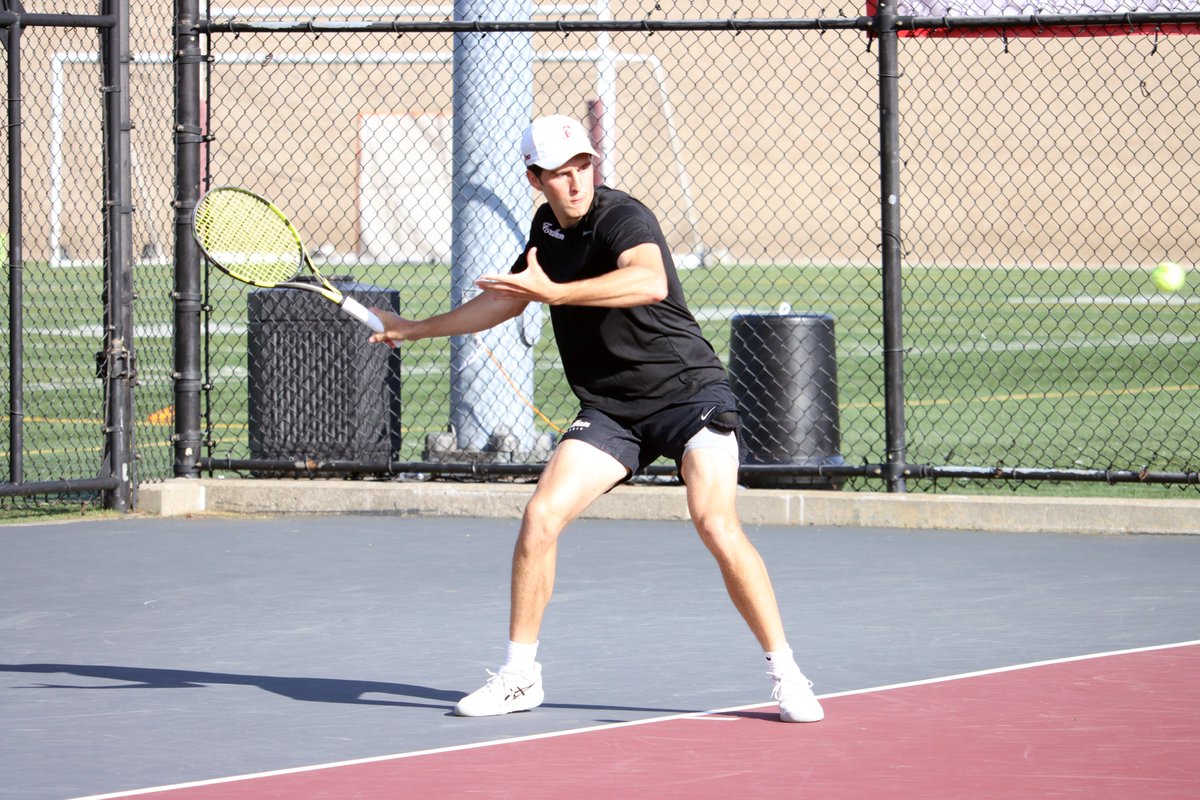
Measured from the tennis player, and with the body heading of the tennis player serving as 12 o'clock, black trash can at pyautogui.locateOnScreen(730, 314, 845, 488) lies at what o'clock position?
The black trash can is roughly at 5 o'clock from the tennis player.

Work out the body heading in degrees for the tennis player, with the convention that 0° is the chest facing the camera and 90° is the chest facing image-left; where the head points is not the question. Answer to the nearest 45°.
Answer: approximately 45°

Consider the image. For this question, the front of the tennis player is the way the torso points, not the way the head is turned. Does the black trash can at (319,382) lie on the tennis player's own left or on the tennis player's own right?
on the tennis player's own right
